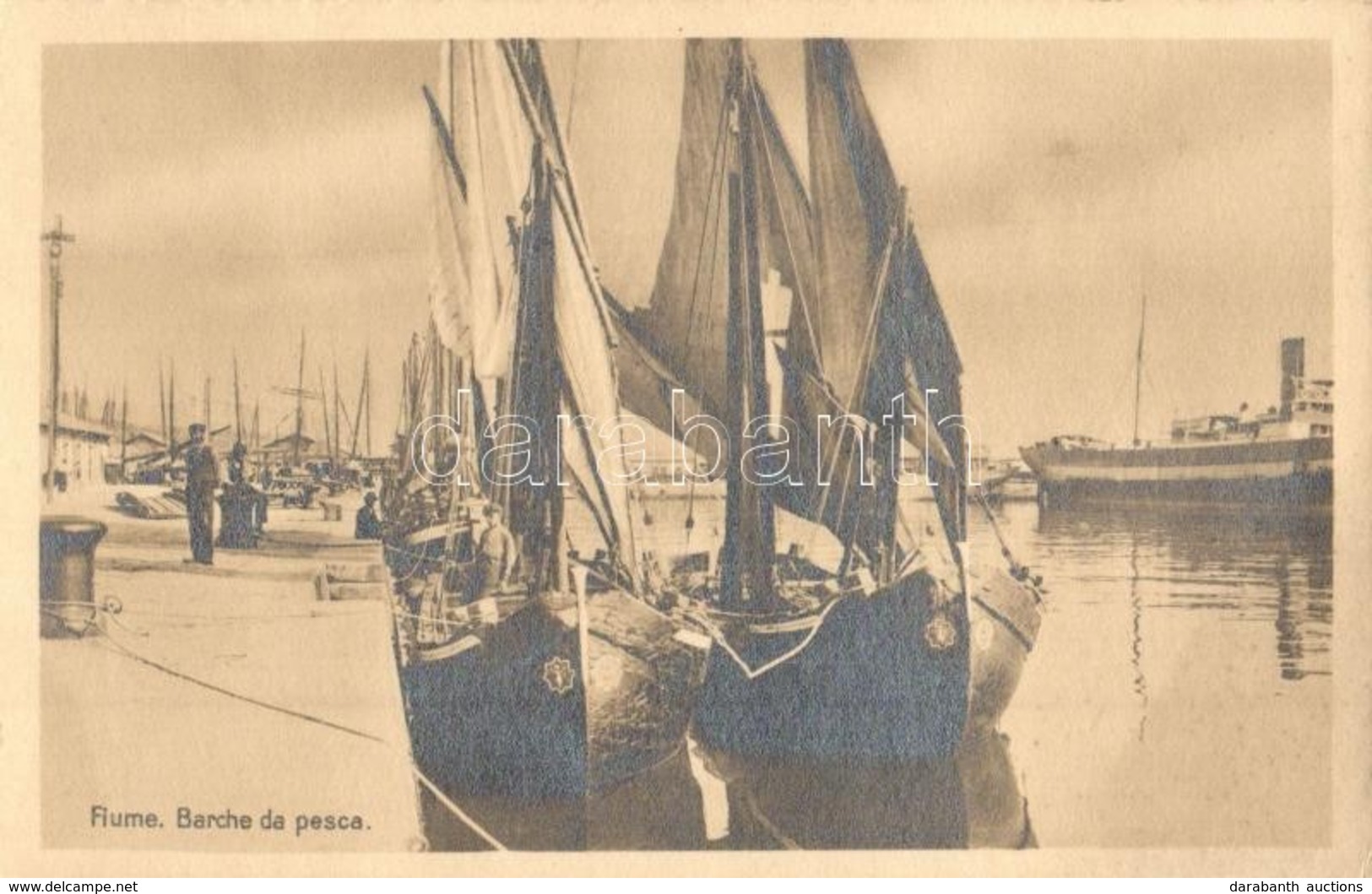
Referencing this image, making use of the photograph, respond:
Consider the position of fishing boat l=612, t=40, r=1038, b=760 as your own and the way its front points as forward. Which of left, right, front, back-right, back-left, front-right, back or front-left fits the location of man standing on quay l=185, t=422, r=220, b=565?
back-right

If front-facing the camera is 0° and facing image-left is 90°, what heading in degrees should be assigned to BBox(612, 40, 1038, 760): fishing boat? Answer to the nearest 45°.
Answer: approximately 315°
